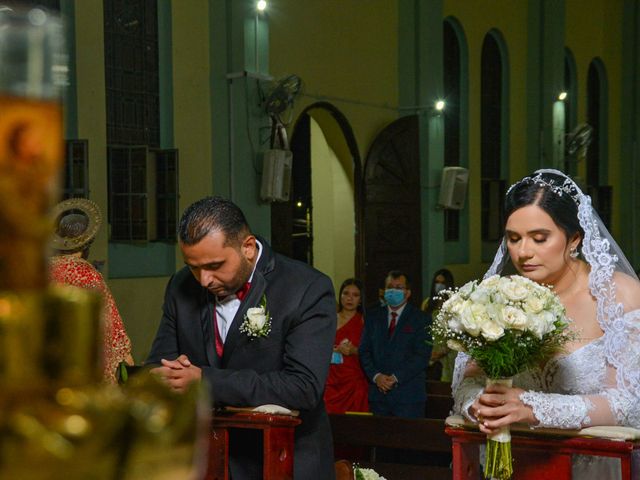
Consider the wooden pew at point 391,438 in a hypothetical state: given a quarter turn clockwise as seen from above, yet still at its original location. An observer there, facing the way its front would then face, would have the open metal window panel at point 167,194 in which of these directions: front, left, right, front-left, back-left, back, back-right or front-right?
front-right

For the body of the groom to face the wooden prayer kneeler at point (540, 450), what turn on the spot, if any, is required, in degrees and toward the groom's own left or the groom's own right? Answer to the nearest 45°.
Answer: approximately 135° to the groom's own left

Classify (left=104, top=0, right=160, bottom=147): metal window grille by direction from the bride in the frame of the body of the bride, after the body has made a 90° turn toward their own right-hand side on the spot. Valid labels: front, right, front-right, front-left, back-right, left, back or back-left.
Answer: front

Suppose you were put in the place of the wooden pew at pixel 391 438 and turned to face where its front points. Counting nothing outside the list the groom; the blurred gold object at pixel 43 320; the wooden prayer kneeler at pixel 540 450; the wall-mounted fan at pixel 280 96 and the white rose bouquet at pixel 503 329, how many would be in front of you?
4

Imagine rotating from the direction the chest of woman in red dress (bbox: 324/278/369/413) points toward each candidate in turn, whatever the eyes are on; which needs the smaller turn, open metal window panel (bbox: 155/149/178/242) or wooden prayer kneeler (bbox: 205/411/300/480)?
the wooden prayer kneeler

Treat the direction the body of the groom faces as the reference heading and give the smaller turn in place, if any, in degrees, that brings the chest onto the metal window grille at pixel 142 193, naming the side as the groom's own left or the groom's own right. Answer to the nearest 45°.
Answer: approximately 135° to the groom's own right

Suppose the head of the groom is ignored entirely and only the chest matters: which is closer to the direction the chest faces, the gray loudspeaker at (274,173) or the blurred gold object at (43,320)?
the blurred gold object

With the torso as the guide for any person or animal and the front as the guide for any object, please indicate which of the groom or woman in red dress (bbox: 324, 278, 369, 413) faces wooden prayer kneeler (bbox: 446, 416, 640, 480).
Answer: the woman in red dress

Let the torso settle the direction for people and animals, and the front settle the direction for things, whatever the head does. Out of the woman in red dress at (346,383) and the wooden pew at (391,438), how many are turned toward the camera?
2

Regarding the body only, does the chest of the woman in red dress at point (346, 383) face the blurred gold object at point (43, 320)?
yes

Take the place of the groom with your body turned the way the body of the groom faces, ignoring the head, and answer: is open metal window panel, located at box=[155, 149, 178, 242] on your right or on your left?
on your right

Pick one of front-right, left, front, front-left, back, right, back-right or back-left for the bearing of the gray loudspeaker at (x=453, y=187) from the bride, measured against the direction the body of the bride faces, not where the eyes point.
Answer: back-right

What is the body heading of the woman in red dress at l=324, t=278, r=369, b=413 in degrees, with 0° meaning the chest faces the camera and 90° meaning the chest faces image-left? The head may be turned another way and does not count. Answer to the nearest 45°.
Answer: approximately 0°
